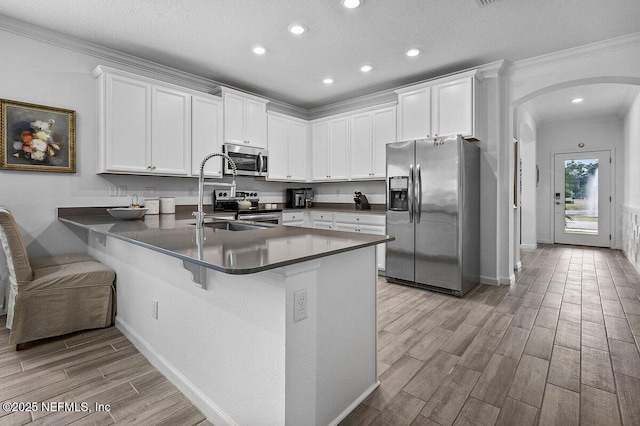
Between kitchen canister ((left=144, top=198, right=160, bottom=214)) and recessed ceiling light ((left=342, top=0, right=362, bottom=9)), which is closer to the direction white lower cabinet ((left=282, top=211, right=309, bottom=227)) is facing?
the recessed ceiling light

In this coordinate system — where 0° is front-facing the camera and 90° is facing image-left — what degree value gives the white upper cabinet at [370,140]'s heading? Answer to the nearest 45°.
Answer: approximately 45°

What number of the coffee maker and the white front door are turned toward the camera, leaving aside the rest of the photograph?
2

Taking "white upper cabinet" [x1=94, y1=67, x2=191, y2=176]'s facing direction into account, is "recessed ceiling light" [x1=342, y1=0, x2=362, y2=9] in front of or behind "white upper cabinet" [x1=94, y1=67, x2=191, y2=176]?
in front

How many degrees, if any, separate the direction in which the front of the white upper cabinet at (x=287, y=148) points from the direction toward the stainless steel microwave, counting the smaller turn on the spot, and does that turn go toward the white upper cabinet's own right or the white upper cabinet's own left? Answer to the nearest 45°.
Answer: approximately 90° to the white upper cabinet's own right

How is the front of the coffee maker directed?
toward the camera

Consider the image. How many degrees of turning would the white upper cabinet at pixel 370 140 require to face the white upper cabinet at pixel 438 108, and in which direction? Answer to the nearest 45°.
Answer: approximately 90° to its left

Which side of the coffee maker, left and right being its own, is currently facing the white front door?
left

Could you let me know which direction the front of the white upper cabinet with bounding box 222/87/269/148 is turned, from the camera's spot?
facing the viewer and to the right of the viewer

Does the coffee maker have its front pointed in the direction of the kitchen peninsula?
yes

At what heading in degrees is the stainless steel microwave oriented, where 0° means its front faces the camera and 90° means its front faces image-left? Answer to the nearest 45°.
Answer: approximately 315°

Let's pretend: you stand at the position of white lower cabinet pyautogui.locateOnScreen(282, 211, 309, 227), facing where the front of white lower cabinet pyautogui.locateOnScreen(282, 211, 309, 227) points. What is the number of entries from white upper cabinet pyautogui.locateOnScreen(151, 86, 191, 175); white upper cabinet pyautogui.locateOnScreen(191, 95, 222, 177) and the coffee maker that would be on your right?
2
